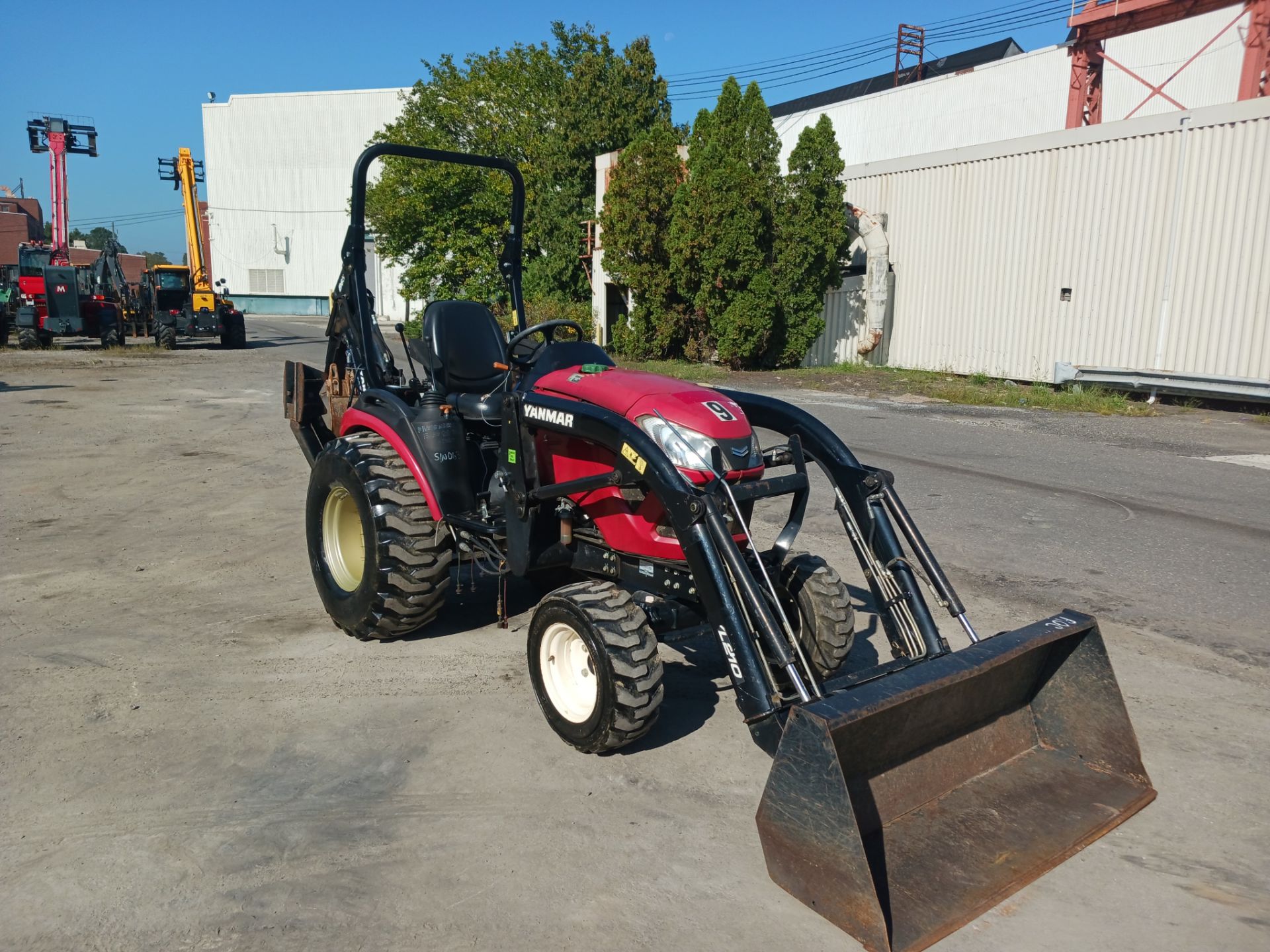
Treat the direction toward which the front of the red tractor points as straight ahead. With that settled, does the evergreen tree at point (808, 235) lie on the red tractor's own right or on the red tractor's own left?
on the red tractor's own left

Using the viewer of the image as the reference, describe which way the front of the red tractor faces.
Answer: facing the viewer and to the right of the viewer

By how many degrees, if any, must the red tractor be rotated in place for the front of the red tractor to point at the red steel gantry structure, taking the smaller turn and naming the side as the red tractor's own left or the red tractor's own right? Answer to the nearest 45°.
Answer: approximately 90° to the red tractor's own left

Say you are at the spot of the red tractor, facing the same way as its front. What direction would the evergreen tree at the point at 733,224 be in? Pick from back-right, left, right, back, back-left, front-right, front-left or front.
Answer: back-left
